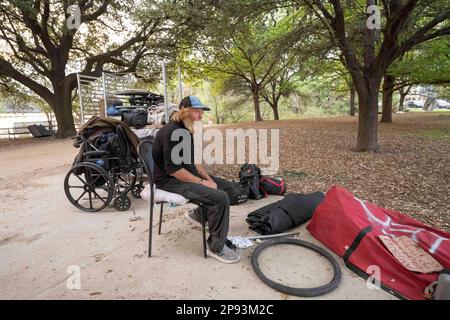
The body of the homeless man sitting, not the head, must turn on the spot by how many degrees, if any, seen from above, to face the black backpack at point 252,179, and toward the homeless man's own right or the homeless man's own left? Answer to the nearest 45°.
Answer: approximately 45° to the homeless man's own left

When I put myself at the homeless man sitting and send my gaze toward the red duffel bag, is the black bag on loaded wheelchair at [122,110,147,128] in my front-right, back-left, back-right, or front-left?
back-left

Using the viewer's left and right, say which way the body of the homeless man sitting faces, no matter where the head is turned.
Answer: facing to the right of the viewer

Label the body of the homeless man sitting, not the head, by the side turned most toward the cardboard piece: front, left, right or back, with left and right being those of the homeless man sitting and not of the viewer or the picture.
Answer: front

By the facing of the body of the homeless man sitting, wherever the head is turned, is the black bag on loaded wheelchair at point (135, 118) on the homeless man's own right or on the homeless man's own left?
on the homeless man's own left

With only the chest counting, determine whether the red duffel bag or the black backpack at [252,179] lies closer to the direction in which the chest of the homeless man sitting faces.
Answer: the red duffel bag

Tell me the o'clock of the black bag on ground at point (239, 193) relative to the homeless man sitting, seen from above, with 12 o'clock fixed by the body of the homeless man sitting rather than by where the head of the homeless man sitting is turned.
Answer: The black bag on ground is roughly at 10 o'clock from the homeless man sitting.

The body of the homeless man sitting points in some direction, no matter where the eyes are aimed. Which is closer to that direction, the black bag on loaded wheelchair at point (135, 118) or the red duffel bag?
the red duffel bag
